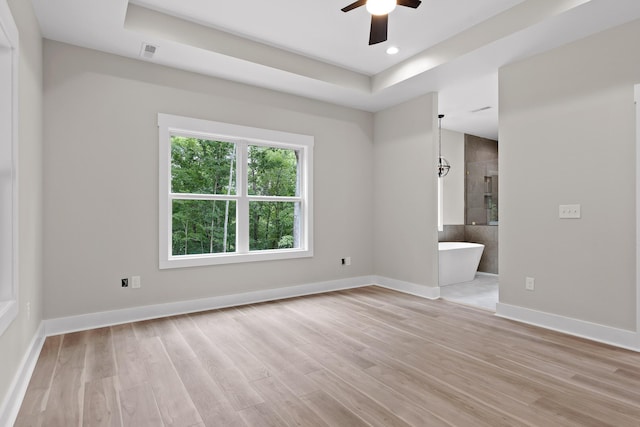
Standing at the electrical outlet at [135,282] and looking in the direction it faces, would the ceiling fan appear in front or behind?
in front

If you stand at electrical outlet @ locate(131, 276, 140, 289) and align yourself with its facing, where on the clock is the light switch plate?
The light switch plate is roughly at 10 o'clock from the electrical outlet.

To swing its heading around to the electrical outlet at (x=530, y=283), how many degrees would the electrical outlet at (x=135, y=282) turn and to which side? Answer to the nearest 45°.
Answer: approximately 45° to its left

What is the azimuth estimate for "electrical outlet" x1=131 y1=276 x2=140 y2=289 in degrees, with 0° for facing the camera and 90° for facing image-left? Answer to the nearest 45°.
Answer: approximately 0°

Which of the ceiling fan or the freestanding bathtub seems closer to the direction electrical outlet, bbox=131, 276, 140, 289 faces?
the ceiling fan

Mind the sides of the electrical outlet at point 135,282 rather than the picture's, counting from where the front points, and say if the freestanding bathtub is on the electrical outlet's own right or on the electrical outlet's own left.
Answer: on the electrical outlet's own left
